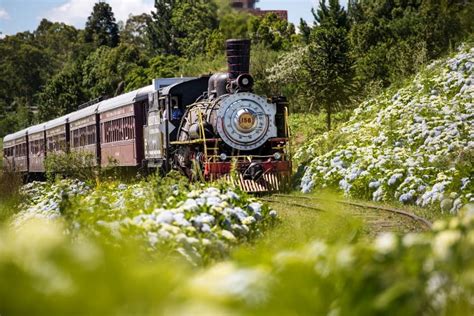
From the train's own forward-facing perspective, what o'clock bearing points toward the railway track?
The railway track is roughly at 1 o'clock from the train.

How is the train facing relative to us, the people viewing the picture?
facing the viewer and to the right of the viewer

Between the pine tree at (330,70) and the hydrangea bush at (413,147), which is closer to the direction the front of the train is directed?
the hydrangea bush

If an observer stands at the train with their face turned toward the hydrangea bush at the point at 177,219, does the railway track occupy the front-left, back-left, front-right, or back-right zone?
front-left

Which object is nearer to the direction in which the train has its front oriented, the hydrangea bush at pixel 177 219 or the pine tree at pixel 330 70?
the hydrangea bush
